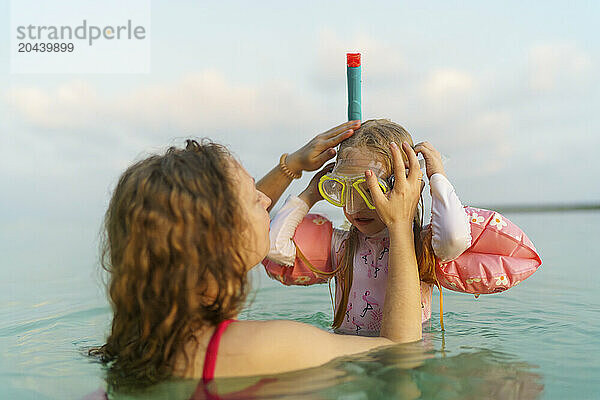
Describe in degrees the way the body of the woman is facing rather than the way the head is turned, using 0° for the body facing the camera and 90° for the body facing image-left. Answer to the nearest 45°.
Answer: approximately 225°

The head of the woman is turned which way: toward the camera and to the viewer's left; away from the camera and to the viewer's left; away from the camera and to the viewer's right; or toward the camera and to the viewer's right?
away from the camera and to the viewer's right

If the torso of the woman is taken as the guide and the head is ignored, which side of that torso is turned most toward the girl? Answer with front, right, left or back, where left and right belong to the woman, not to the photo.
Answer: front
